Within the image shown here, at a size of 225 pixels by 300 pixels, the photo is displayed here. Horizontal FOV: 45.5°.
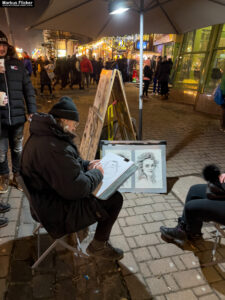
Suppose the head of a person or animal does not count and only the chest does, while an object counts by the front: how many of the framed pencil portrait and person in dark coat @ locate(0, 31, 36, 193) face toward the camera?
2

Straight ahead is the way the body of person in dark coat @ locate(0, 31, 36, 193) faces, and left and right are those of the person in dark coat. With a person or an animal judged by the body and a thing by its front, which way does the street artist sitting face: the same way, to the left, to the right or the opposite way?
to the left

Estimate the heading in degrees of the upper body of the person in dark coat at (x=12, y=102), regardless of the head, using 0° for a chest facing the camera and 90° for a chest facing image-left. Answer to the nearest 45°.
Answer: approximately 0°

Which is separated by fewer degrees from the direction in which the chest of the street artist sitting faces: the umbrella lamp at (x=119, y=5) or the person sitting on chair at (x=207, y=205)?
the person sitting on chair

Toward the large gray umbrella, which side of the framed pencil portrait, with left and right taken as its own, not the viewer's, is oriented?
back

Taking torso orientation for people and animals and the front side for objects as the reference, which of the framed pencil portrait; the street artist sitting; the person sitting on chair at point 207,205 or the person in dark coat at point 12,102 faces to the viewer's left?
the person sitting on chair

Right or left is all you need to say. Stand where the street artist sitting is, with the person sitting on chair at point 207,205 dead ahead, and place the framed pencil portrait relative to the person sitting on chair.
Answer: left

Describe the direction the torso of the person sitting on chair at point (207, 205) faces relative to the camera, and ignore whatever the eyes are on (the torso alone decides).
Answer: to the viewer's left

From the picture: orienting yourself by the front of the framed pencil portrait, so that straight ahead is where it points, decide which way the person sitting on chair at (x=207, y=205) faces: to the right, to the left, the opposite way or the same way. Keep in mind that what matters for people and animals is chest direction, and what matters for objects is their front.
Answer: to the right

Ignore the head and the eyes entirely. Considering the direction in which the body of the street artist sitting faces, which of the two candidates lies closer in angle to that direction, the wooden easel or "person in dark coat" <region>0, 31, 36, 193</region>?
the wooden easel

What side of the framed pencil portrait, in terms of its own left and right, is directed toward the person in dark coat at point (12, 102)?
right

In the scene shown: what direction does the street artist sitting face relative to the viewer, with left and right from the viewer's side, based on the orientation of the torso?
facing to the right of the viewer

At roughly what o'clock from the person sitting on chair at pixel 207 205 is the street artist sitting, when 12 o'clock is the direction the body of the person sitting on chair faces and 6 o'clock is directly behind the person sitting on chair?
The street artist sitting is roughly at 11 o'clock from the person sitting on chair.

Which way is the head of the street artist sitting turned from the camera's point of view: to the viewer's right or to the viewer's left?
to the viewer's right
